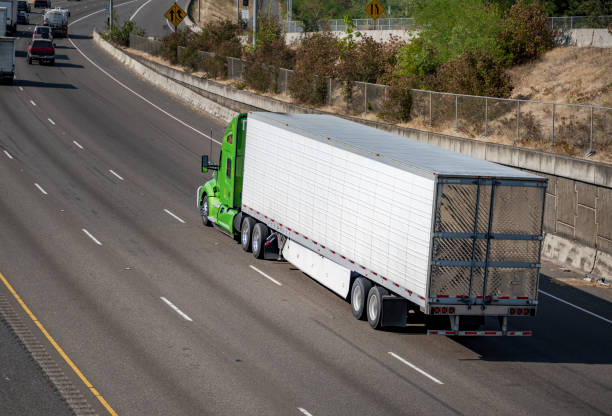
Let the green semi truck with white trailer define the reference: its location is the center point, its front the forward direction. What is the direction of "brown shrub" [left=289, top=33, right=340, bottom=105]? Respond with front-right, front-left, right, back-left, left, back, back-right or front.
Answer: front-right

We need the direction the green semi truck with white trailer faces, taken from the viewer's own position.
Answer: facing away from the viewer and to the left of the viewer

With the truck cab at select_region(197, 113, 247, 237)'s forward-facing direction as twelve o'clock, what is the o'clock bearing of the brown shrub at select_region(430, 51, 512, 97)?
The brown shrub is roughly at 3 o'clock from the truck cab.

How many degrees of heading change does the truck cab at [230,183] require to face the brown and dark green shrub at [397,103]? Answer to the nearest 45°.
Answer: approximately 90° to its right

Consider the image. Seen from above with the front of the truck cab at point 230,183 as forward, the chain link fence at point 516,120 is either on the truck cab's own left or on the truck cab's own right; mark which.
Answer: on the truck cab's own right

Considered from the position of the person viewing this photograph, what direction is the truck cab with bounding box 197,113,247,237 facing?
facing away from the viewer and to the left of the viewer
